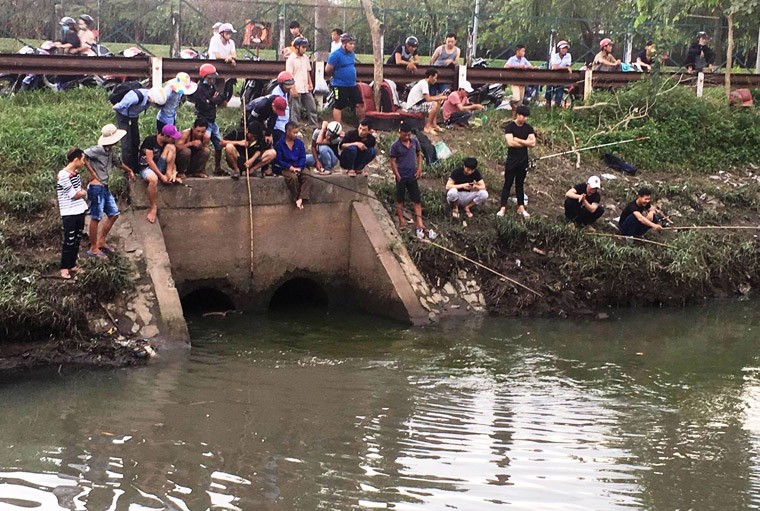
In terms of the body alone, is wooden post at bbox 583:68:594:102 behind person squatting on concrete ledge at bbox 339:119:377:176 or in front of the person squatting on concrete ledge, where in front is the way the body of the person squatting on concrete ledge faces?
behind

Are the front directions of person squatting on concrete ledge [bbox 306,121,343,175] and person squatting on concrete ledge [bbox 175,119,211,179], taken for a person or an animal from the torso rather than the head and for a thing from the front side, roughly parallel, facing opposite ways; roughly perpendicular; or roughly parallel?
roughly parallel

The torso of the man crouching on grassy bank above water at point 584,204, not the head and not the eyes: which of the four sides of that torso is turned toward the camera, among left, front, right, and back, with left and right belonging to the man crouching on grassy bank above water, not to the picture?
front

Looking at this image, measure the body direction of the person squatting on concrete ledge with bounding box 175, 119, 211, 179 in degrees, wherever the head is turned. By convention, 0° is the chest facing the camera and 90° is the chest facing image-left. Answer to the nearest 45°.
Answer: approximately 0°

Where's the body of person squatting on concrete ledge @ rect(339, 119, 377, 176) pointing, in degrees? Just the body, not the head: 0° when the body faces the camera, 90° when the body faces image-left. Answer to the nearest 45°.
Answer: approximately 0°

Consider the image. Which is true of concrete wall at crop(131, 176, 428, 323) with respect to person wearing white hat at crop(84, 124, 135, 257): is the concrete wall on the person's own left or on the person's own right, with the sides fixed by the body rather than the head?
on the person's own left

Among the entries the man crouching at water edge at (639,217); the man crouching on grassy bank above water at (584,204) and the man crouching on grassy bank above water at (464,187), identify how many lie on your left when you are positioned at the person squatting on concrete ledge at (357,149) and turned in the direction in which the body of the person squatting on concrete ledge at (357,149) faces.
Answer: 3
